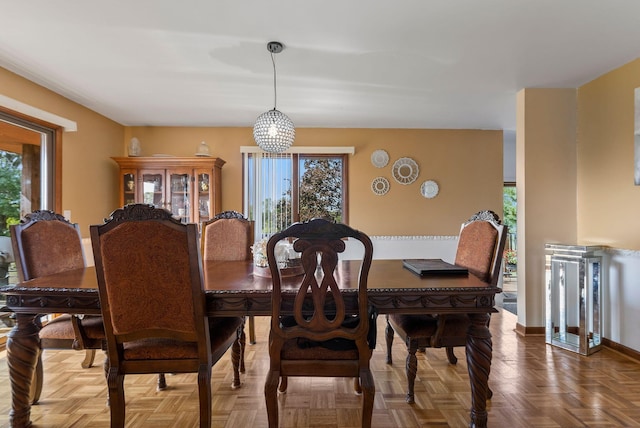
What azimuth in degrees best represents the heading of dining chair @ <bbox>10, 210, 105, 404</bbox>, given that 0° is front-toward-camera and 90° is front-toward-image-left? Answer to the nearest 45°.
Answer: approximately 315°

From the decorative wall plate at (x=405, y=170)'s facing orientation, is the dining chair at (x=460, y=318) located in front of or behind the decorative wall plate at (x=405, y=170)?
in front

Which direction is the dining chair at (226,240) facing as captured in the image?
toward the camera

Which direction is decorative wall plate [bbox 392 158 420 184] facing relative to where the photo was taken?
toward the camera

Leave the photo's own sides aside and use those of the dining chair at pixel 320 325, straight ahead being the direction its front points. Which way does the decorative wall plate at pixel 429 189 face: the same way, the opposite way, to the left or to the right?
the opposite way

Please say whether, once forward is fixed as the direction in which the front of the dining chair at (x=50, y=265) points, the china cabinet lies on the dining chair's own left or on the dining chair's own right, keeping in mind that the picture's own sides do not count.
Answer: on the dining chair's own left

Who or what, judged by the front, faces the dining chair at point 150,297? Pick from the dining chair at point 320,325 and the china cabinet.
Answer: the china cabinet

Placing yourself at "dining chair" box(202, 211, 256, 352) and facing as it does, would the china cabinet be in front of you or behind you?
behind

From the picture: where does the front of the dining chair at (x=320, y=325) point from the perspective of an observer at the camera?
facing away from the viewer

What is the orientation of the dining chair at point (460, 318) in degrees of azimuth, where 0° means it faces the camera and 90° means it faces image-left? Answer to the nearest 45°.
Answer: approximately 45°

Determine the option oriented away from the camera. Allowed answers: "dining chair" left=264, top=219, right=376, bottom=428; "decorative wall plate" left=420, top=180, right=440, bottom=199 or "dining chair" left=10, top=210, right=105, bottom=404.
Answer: "dining chair" left=264, top=219, right=376, bottom=428

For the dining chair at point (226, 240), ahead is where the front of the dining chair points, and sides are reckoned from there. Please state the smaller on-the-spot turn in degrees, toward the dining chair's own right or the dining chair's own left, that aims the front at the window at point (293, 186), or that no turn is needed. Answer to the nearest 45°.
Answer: approximately 135° to the dining chair's own left

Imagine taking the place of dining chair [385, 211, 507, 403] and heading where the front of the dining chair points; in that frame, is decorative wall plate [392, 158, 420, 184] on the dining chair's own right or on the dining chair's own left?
on the dining chair's own right

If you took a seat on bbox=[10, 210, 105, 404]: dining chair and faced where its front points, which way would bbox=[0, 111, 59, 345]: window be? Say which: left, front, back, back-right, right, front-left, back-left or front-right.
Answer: back-left
